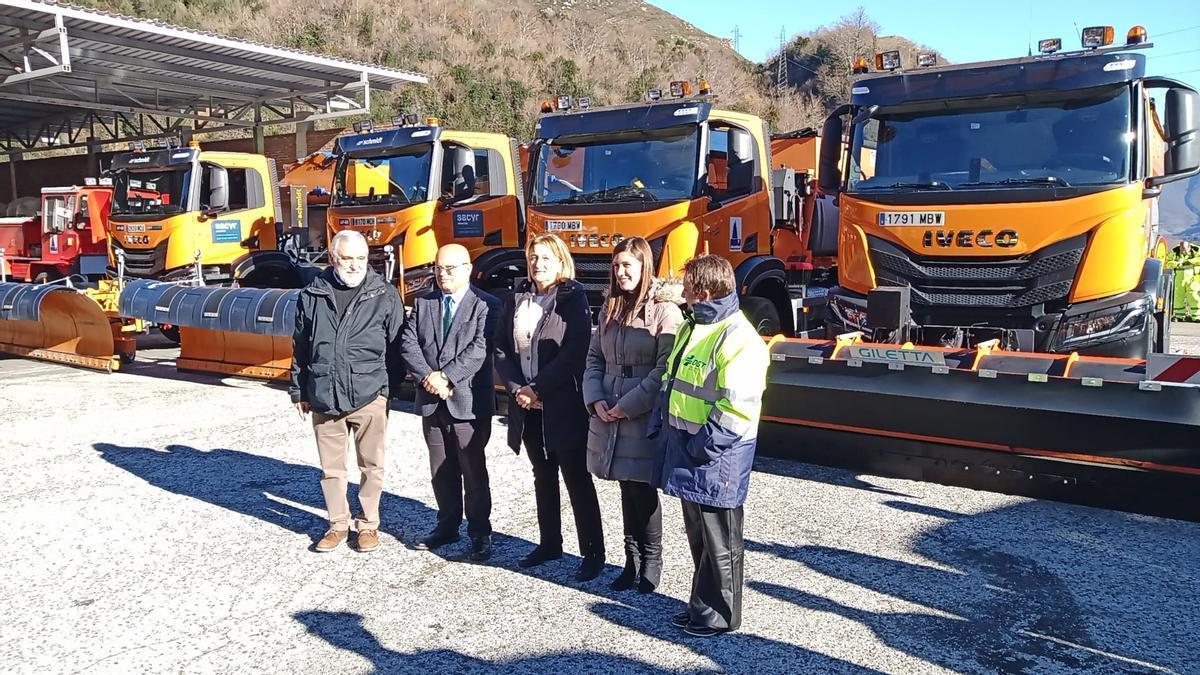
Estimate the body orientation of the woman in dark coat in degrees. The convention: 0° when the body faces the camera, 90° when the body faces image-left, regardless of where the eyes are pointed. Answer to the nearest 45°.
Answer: approximately 45°

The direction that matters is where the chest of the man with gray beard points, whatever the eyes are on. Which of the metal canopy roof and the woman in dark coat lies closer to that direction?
the woman in dark coat

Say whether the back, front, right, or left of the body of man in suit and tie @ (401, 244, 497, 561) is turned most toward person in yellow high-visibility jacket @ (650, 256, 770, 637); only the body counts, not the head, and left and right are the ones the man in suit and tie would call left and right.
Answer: left

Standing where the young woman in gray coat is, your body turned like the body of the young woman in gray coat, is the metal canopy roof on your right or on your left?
on your right

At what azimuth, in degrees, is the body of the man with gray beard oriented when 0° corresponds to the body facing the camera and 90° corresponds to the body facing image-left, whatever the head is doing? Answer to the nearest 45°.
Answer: approximately 0°

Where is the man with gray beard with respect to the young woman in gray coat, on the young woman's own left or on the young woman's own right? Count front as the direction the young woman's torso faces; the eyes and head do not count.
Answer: on the young woman's own right
